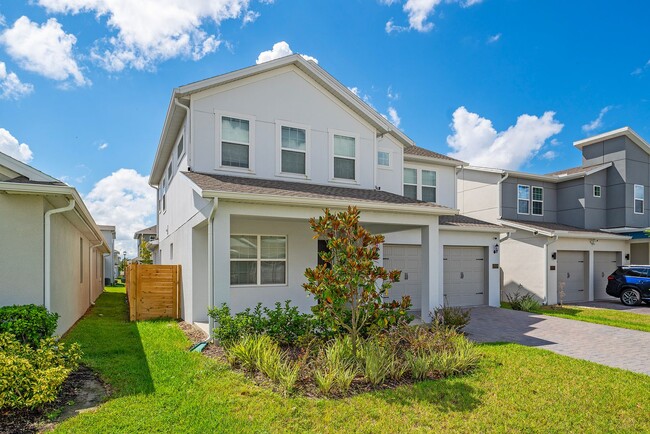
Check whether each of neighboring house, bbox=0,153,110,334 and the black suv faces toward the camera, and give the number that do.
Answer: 1

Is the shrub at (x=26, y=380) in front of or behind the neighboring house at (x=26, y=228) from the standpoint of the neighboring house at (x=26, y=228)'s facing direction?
in front

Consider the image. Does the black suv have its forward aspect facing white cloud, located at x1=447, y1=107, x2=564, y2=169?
no

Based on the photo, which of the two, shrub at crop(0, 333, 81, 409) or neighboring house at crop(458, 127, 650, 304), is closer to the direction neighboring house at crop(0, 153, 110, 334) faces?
the shrub

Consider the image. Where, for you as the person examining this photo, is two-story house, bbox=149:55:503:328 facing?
facing the viewer and to the right of the viewer

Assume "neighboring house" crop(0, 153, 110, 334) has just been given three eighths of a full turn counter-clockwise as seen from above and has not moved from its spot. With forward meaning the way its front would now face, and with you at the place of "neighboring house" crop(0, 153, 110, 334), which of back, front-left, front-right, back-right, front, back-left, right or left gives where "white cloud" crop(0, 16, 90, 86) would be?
front-left

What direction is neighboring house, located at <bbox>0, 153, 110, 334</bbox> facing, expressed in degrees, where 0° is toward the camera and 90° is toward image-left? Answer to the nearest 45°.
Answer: approximately 0°

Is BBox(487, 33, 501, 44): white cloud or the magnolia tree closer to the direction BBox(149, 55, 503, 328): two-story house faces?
the magnolia tree

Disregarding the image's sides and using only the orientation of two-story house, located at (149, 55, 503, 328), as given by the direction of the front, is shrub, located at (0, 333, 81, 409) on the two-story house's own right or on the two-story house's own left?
on the two-story house's own right

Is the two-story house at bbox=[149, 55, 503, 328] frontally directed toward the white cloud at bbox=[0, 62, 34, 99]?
no

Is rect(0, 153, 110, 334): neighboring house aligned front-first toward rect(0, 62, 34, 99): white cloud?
no
